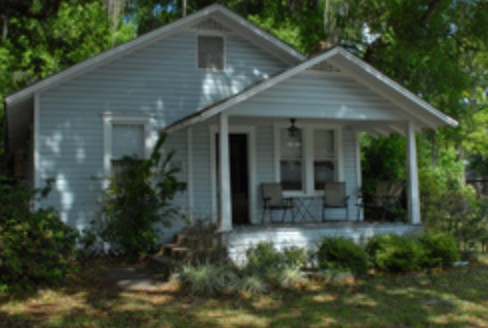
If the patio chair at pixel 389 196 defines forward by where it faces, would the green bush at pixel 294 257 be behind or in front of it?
in front

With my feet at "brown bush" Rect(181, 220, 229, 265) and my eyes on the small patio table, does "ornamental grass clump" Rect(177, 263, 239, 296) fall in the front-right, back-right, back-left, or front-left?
back-right

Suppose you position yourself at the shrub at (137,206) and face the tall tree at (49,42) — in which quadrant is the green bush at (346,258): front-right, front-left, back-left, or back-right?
back-right

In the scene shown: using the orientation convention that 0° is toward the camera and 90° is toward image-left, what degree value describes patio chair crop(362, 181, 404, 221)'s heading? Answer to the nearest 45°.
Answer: approximately 45°

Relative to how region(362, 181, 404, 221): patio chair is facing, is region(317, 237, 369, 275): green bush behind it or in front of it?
in front

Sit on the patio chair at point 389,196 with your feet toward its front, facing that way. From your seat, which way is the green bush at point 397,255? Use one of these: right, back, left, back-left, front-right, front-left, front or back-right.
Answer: front-left

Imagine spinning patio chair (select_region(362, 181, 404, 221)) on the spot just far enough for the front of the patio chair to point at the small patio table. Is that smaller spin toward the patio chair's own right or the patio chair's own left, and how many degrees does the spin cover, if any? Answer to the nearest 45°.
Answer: approximately 45° to the patio chair's own right

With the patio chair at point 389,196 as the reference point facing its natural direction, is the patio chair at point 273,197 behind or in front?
in front

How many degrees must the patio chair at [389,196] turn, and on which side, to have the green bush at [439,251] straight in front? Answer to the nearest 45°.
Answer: approximately 45° to its left

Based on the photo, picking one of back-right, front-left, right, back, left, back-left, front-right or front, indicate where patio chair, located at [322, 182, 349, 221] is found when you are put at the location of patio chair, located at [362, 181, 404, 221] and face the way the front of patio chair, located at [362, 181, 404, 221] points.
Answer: front-right
